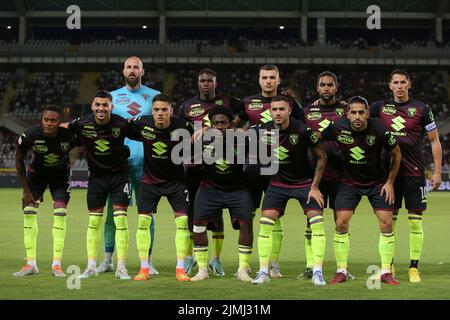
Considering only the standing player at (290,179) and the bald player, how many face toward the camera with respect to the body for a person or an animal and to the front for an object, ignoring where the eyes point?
2

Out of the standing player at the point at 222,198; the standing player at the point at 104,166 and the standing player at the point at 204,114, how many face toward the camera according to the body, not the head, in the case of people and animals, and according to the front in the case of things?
3

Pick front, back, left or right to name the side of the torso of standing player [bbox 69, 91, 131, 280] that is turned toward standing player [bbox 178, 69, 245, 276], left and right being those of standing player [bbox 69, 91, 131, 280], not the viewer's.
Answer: left

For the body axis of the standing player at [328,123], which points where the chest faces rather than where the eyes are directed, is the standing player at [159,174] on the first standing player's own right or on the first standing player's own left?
on the first standing player's own right

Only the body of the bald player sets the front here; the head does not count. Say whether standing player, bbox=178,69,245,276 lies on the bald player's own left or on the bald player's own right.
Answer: on the bald player's own left

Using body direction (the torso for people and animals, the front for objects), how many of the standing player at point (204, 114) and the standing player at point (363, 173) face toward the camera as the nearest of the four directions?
2

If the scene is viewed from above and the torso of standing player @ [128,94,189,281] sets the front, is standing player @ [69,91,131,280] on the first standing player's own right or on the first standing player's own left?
on the first standing player's own right

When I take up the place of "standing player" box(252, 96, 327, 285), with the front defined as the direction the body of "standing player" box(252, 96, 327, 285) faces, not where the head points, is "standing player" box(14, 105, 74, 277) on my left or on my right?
on my right

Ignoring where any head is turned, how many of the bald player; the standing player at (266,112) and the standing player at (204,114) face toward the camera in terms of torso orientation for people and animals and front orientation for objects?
3

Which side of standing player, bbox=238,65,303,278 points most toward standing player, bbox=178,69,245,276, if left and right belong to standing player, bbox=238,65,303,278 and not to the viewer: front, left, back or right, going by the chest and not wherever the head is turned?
right
